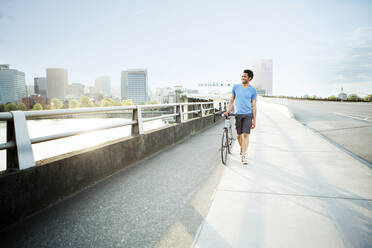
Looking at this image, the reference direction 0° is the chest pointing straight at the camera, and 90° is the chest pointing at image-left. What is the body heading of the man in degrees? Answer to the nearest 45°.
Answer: approximately 0°
